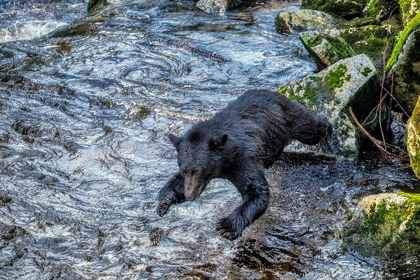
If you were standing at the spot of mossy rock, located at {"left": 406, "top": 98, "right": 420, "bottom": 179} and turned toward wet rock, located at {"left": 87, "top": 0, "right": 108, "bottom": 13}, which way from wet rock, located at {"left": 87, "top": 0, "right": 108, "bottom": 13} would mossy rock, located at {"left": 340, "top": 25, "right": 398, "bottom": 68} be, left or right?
right

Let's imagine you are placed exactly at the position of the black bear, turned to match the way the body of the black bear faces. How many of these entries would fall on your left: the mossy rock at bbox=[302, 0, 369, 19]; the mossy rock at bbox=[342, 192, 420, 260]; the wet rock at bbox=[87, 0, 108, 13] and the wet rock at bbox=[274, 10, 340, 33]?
1

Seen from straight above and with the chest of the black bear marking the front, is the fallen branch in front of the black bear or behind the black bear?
behind

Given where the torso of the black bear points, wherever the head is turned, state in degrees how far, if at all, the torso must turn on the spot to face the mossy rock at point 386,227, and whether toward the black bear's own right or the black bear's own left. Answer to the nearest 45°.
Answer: approximately 90° to the black bear's own left

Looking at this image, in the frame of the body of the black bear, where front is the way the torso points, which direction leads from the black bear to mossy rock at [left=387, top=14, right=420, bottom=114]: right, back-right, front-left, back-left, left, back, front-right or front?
back

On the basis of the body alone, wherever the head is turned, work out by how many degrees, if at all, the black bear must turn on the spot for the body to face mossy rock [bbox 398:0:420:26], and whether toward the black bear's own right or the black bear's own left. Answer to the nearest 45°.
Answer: approximately 180°

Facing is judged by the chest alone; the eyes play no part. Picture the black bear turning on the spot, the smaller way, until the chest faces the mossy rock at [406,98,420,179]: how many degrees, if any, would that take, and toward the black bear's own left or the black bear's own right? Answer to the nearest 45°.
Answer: approximately 135° to the black bear's own left

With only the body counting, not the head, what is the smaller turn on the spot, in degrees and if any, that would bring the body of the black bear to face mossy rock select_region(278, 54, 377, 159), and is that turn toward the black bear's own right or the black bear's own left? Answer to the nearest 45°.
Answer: approximately 180°

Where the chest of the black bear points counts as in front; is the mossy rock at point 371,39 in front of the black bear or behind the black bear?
behind

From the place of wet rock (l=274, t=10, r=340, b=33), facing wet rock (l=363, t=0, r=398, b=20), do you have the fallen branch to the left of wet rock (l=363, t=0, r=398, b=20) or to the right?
right

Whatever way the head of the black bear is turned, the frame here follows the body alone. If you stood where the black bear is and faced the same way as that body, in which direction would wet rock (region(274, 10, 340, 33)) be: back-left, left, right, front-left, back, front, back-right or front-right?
back-right

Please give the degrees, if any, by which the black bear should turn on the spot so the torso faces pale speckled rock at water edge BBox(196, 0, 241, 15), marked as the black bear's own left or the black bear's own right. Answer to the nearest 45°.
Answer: approximately 135° to the black bear's own right

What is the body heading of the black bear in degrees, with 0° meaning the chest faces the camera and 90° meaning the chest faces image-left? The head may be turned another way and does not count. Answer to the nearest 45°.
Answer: approximately 45°

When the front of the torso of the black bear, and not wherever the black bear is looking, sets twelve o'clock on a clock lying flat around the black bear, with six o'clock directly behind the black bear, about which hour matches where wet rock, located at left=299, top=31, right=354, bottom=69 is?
The wet rock is roughly at 5 o'clock from the black bear.
